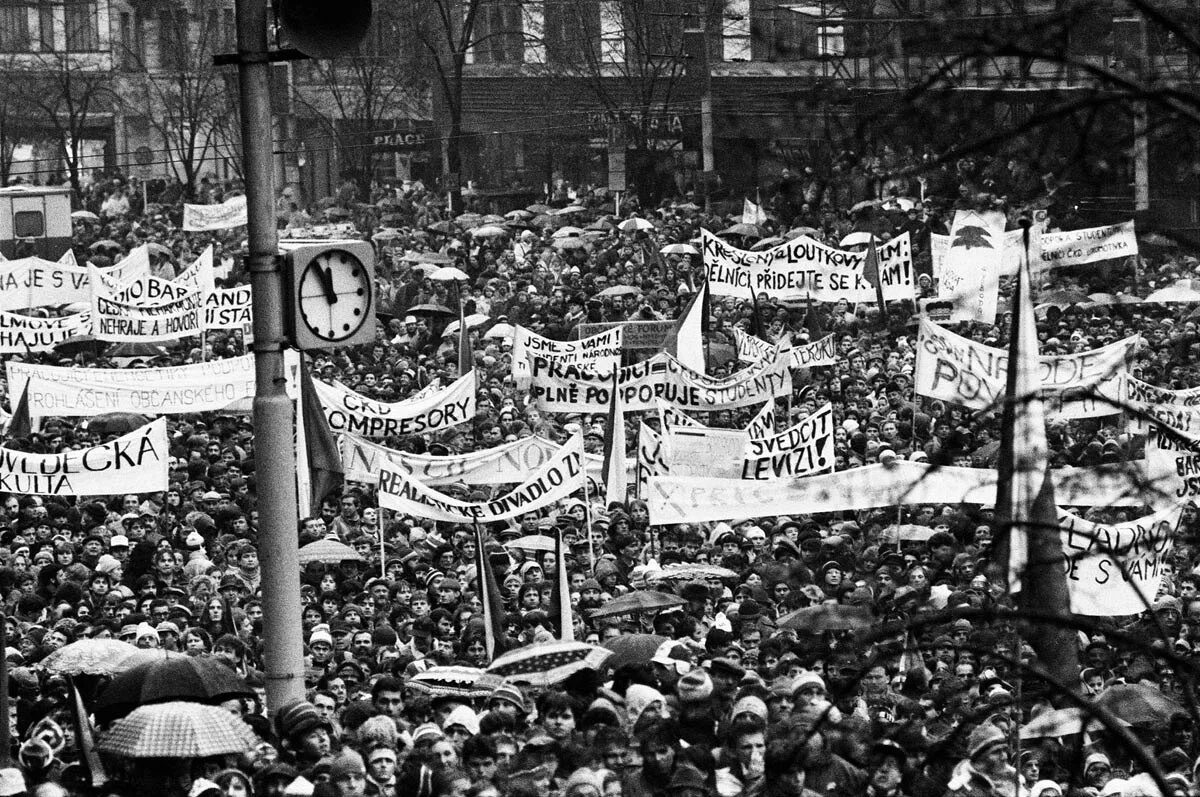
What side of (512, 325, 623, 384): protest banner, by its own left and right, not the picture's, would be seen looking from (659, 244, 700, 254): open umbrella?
back

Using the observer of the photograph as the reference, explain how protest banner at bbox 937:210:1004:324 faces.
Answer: facing the viewer

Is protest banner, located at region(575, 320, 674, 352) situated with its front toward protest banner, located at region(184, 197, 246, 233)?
no

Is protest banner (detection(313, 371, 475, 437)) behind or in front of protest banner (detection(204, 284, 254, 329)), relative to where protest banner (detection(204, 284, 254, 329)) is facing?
in front

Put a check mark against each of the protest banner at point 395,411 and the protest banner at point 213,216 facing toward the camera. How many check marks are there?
2

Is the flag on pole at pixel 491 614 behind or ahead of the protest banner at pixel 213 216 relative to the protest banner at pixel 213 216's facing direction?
ahead

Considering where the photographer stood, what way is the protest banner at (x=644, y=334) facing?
facing the viewer

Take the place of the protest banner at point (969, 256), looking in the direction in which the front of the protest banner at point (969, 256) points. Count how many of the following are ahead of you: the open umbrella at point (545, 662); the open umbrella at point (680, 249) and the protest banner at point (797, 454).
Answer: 2

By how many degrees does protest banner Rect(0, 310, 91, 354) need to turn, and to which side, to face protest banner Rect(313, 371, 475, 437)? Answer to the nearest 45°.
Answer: approximately 45° to its left

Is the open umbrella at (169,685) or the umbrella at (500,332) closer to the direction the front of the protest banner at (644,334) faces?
the open umbrella

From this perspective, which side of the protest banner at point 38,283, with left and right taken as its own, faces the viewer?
front

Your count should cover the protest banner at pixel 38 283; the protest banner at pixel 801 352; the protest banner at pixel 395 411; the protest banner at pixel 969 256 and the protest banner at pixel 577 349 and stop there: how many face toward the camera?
5

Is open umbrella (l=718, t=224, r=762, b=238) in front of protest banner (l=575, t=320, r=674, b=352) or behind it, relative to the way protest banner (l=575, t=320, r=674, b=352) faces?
behind

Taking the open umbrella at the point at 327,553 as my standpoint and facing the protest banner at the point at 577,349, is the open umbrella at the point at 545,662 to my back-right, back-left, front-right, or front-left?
back-right

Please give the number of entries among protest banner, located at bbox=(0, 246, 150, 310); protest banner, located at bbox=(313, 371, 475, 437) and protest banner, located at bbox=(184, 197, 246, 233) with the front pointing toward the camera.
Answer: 3

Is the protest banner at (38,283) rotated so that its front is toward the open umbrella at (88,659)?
yes

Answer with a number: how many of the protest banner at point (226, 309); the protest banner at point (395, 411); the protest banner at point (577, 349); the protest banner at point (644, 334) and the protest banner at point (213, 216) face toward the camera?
5

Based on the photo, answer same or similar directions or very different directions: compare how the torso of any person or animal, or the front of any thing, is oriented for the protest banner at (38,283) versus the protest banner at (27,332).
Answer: same or similar directions
